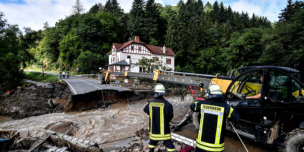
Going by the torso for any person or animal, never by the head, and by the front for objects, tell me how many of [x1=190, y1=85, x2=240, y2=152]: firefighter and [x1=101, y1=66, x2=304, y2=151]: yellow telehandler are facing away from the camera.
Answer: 1

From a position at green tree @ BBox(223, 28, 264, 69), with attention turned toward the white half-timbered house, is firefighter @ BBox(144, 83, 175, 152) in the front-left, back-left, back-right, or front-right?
front-left

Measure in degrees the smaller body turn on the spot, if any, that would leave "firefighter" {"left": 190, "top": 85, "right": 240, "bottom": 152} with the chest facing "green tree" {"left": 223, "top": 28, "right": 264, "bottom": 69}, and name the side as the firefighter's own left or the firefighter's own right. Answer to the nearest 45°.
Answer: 0° — they already face it

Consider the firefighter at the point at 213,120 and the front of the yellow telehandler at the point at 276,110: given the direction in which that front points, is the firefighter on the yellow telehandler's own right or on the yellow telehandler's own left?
on the yellow telehandler's own left

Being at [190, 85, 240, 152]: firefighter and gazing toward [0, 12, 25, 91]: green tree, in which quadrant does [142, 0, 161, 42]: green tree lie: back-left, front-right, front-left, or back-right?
front-right

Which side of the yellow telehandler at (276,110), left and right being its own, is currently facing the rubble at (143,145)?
front

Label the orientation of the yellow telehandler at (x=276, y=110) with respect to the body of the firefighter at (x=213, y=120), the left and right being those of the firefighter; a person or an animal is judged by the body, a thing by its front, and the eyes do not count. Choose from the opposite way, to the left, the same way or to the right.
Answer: to the left

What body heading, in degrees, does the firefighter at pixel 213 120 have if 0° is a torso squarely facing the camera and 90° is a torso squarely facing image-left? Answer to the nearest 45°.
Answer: approximately 180°

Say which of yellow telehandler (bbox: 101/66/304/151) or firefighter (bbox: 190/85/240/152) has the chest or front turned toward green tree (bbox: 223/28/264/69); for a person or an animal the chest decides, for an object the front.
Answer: the firefighter

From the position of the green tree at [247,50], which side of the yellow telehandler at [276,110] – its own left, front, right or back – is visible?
right

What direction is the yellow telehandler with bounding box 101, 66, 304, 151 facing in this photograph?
to the viewer's left

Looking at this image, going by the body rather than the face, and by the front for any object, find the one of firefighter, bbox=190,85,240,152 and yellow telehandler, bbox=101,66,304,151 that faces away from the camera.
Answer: the firefighter

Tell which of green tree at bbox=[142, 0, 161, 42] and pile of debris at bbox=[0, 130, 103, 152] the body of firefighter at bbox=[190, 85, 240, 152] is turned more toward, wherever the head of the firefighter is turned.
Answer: the green tree

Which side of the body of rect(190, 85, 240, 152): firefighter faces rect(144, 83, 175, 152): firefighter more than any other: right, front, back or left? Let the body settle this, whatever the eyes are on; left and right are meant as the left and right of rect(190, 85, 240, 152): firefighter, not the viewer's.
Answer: left

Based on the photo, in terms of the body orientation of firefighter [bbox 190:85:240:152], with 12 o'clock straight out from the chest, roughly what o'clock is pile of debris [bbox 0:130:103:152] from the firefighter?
The pile of debris is roughly at 9 o'clock from the firefighter.
